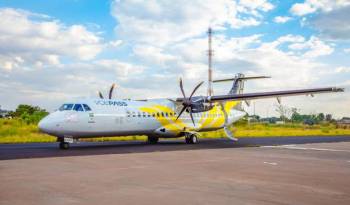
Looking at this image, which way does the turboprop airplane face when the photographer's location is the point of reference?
facing the viewer and to the left of the viewer
